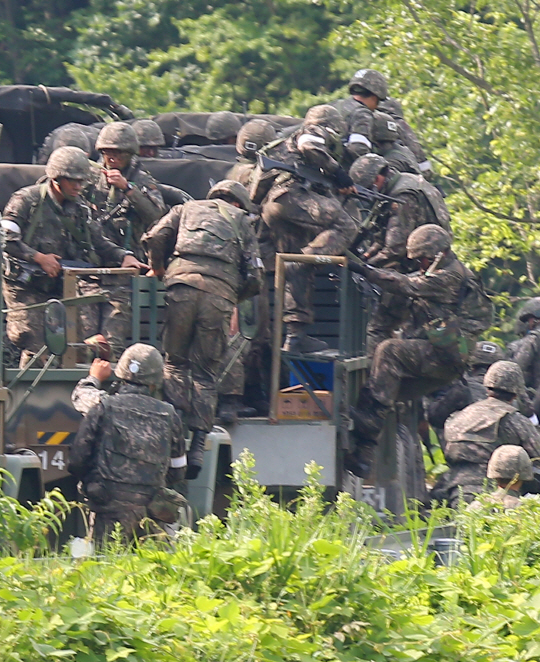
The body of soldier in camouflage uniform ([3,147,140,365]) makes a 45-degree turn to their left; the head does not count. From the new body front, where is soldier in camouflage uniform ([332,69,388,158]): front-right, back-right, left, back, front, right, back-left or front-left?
front-left

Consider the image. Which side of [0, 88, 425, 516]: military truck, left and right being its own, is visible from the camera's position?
back

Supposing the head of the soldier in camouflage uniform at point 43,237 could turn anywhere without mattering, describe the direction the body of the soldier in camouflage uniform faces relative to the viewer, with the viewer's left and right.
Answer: facing the viewer and to the right of the viewer

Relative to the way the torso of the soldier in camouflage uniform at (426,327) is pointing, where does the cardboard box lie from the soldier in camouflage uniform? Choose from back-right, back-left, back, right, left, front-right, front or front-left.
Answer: front-left

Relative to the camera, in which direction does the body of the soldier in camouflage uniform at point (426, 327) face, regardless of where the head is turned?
to the viewer's left

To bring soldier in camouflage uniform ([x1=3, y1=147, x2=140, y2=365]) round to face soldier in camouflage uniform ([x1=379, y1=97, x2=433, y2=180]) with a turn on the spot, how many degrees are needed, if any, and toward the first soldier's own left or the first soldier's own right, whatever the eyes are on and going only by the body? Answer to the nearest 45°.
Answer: approximately 90° to the first soldier's own left

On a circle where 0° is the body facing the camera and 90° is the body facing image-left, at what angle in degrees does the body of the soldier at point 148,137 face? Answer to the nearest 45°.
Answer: approximately 315°

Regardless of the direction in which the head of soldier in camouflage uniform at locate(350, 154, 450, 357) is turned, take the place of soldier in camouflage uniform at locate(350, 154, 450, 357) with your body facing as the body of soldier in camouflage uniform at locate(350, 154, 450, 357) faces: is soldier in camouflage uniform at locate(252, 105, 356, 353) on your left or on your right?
on your left

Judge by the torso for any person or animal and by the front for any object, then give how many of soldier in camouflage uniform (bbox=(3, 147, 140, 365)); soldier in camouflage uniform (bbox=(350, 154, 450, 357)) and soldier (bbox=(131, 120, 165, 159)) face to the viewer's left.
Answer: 1

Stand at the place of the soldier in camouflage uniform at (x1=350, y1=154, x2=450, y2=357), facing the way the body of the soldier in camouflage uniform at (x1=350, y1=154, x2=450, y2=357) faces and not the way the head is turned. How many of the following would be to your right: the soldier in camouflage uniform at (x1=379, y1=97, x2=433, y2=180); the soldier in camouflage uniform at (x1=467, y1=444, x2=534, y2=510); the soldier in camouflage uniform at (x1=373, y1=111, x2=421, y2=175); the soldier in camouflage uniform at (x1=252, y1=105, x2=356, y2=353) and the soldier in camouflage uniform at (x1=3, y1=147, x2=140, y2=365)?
2

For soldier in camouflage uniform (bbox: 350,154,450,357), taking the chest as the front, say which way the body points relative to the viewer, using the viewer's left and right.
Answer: facing to the left of the viewer
